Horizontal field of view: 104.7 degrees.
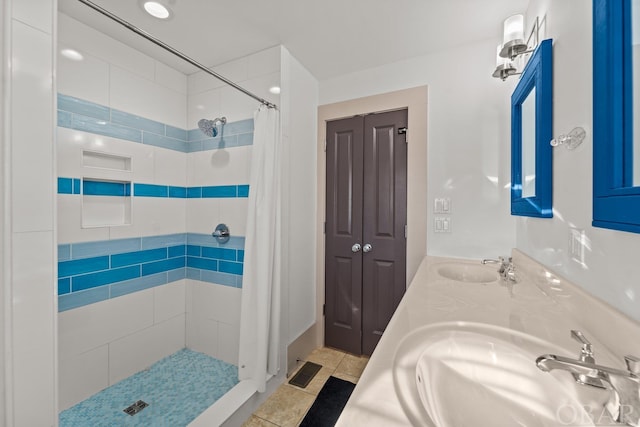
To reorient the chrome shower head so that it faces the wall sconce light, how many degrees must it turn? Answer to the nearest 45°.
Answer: approximately 90° to its left

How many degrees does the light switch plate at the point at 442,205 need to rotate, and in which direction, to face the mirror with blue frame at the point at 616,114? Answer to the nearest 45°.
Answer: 0° — it already faces it

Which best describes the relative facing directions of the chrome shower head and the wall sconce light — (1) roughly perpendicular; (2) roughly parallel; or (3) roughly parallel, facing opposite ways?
roughly perpendicular

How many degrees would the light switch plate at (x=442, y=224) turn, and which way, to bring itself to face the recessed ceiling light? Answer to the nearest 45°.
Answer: approximately 45° to its right

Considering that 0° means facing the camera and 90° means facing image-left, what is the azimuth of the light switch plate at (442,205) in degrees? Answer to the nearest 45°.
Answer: approximately 0°

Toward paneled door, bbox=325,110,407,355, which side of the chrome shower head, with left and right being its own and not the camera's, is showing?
left

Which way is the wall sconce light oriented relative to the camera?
to the viewer's left

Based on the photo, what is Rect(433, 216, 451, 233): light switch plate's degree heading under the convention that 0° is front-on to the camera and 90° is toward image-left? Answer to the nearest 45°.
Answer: approximately 0°
